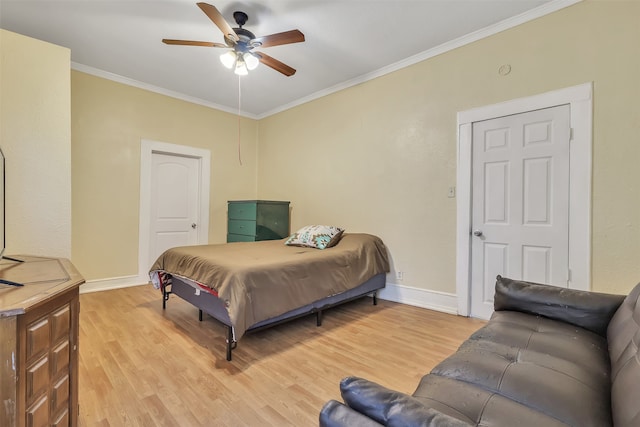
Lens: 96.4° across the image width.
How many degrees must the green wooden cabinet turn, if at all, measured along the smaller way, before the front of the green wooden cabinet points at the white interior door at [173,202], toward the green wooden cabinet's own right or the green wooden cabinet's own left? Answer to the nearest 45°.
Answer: approximately 45° to the green wooden cabinet's own right

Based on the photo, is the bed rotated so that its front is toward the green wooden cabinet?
no

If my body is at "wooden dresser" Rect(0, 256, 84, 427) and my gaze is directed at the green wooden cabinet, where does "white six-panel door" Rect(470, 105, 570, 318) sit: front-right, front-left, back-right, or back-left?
front-right

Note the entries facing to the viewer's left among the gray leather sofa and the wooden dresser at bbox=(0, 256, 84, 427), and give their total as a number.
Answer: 1

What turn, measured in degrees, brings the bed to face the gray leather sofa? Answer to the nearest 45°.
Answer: approximately 90° to its left

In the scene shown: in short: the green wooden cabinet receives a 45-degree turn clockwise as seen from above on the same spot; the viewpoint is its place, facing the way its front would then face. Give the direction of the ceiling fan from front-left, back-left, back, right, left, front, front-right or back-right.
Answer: left

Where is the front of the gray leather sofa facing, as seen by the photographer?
facing to the left of the viewer

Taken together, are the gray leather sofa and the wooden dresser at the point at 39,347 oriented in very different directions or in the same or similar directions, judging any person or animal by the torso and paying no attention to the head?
very different directions

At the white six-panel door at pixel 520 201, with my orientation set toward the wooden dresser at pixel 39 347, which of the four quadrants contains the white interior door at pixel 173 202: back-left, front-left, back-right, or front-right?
front-right

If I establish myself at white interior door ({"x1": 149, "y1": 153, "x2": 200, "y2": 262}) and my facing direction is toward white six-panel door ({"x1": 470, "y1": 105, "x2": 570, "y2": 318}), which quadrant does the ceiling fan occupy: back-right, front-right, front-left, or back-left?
front-right

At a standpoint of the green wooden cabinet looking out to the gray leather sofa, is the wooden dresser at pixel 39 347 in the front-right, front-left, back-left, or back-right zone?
front-right

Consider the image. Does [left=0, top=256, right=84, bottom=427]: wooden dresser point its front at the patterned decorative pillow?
no

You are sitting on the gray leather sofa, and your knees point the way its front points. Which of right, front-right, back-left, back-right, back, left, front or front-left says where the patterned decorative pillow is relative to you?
front-right

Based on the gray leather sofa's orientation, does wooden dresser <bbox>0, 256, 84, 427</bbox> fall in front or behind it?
in front

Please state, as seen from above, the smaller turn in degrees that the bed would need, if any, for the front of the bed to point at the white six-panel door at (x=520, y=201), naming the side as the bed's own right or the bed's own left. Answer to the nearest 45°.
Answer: approximately 135° to the bed's own left

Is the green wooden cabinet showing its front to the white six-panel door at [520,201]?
no

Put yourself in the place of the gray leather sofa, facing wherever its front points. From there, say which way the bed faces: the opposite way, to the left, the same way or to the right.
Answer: to the left

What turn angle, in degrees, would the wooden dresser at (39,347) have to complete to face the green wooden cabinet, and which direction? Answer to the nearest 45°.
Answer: approximately 90° to its left

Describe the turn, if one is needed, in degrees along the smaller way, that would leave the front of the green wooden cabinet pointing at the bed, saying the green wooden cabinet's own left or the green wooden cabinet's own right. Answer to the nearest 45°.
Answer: approximately 45° to the green wooden cabinet's own left
